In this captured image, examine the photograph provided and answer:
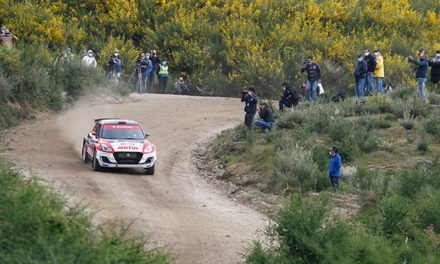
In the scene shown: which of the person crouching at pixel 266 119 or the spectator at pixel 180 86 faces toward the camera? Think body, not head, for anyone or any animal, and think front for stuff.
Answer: the spectator

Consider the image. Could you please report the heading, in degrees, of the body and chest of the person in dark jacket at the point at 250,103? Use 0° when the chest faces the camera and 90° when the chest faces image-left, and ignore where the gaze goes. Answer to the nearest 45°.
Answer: approximately 45°

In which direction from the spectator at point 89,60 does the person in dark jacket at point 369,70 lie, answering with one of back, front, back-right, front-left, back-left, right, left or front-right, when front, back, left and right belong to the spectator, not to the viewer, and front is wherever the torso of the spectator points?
front-left

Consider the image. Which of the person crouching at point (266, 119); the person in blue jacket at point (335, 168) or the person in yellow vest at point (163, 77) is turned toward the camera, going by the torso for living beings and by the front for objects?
the person in yellow vest

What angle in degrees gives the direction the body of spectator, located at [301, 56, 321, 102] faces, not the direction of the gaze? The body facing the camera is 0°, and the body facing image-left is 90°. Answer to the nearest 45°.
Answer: approximately 45°

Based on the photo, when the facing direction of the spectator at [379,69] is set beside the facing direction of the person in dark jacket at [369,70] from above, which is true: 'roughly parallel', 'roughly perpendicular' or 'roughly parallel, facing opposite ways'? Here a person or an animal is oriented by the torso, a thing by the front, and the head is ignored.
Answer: roughly parallel

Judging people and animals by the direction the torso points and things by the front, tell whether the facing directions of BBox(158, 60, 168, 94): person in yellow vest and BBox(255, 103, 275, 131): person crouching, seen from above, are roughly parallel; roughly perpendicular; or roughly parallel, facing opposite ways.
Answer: roughly perpendicular

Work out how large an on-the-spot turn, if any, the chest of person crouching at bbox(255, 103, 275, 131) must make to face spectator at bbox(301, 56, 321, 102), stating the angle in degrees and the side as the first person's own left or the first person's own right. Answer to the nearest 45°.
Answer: approximately 135° to the first person's own right

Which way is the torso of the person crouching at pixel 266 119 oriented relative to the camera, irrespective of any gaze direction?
to the viewer's left
